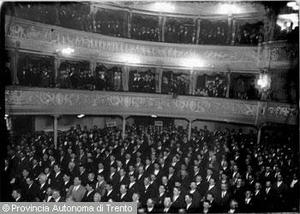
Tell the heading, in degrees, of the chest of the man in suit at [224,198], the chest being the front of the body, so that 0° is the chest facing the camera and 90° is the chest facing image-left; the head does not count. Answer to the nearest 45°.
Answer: approximately 0°

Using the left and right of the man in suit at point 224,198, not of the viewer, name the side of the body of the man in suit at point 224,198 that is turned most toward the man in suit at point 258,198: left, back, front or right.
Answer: left

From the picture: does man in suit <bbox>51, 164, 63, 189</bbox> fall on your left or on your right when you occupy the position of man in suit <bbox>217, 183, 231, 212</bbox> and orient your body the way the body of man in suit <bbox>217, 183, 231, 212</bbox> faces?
on your right

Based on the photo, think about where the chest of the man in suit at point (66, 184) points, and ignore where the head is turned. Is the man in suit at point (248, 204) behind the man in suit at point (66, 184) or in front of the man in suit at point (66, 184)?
in front

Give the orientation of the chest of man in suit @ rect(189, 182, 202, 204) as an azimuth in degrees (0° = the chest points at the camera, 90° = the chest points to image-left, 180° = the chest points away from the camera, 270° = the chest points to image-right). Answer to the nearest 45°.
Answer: approximately 45°

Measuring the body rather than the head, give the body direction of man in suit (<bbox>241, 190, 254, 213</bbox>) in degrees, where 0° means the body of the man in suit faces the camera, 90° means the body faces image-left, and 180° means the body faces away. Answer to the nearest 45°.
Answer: approximately 0°

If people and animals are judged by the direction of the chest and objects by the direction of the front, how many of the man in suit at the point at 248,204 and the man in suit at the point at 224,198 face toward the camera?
2

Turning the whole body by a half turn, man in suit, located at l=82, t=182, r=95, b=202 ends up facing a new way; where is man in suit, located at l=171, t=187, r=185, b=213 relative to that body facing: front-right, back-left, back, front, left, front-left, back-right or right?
back-right
